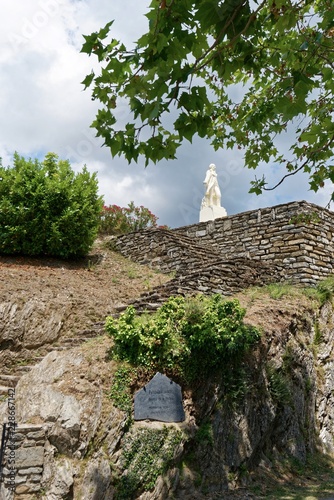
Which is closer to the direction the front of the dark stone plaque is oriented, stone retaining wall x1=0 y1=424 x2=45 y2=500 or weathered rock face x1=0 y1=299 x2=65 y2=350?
the stone retaining wall

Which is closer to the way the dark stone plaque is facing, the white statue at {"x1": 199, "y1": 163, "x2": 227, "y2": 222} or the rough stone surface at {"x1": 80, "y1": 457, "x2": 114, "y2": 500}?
the rough stone surface

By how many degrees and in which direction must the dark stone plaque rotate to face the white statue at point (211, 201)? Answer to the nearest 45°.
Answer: approximately 180°

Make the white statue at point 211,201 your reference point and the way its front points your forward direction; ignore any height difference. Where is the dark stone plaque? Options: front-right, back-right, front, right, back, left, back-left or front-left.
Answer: front-right

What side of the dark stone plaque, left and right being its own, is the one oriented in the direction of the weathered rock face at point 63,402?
right

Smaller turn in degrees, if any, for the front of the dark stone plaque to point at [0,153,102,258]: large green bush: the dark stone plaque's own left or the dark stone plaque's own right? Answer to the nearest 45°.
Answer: approximately 135° to the dark stone plaque's own right

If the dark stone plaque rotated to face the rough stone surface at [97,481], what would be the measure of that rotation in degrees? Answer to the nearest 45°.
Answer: approximately 45° to its right

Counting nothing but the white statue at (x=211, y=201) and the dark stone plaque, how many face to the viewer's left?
0

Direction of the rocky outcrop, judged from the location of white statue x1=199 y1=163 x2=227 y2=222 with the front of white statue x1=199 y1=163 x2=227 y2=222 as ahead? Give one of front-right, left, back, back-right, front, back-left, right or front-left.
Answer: front-right

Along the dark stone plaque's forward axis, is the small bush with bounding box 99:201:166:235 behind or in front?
behind

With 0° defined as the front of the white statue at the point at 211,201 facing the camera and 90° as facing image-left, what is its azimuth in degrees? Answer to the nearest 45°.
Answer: approximately 315°
